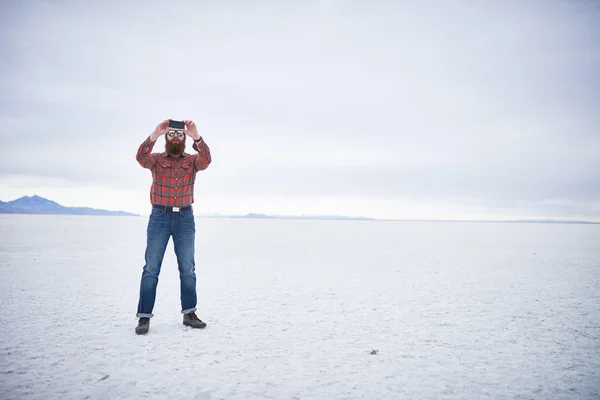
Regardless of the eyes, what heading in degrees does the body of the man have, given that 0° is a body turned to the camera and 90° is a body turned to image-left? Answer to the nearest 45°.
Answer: approximately 0°
